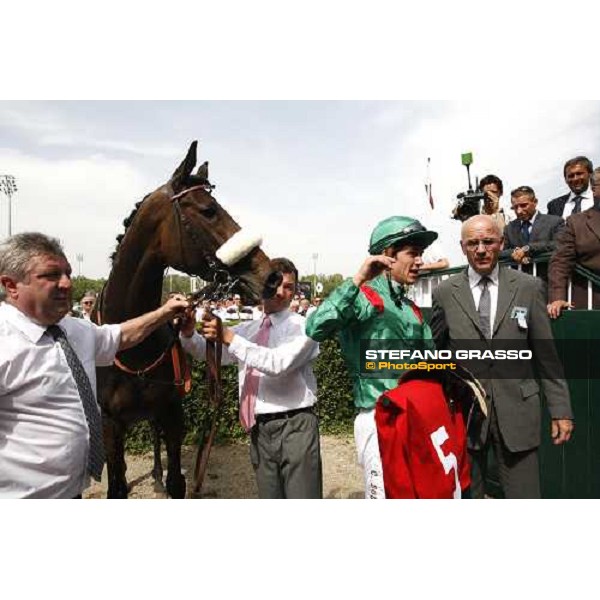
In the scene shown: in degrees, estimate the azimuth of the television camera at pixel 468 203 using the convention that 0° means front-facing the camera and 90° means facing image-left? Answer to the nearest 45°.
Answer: approximately 45°

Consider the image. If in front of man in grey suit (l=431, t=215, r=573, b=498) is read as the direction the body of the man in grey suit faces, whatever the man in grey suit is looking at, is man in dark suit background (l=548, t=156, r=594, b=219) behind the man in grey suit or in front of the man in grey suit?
behind

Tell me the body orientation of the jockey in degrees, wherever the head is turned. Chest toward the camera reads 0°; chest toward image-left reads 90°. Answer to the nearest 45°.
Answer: approximately 315°
